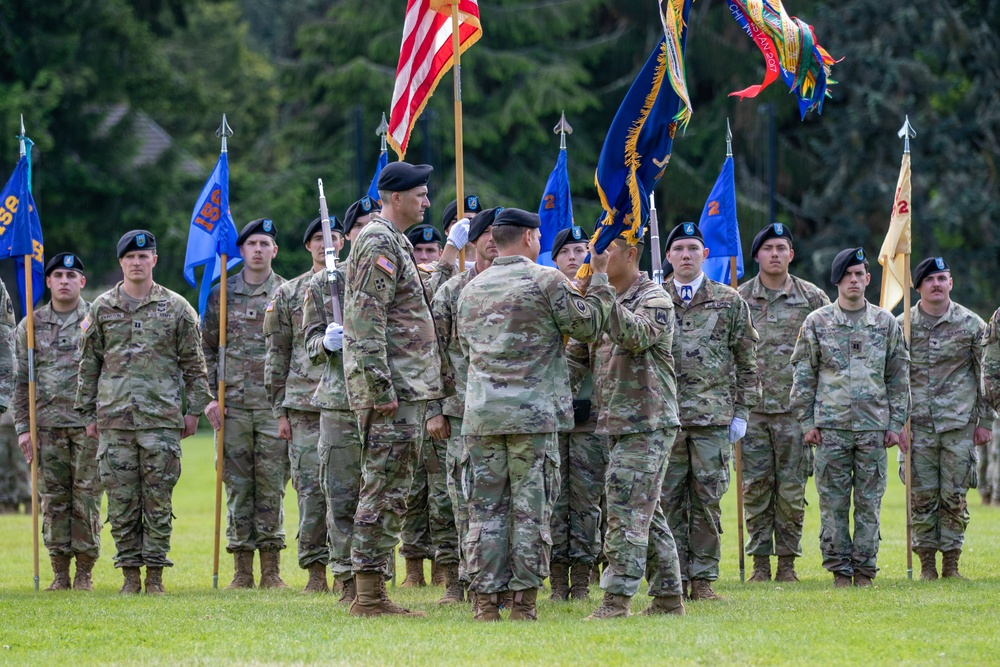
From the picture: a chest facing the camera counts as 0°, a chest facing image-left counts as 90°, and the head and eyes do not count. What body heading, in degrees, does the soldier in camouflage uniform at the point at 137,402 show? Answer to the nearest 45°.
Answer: approximately 0°

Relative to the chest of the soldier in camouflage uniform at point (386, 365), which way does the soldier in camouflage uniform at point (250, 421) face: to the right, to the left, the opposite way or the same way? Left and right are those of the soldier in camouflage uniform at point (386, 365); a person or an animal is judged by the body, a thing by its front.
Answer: to the right

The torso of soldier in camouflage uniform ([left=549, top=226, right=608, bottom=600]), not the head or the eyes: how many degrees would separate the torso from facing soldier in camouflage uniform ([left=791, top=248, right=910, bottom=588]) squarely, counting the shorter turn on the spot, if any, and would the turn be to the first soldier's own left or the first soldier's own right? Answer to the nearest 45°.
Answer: approximately 135° to the first soldier's own left

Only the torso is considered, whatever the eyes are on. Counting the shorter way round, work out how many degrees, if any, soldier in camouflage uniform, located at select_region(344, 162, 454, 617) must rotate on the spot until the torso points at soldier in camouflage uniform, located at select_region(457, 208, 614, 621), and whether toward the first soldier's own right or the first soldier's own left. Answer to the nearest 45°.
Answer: approximately 45° to the first soldier's own right

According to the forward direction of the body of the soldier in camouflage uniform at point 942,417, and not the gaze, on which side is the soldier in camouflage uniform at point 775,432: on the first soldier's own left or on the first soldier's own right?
on the first soldier's own right

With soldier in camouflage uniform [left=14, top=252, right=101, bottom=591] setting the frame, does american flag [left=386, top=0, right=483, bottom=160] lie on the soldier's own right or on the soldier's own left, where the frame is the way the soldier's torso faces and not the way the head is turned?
on the soldier's own left

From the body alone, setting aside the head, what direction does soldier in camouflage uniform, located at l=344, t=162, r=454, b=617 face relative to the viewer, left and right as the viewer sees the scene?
facing to the right of the viewer
